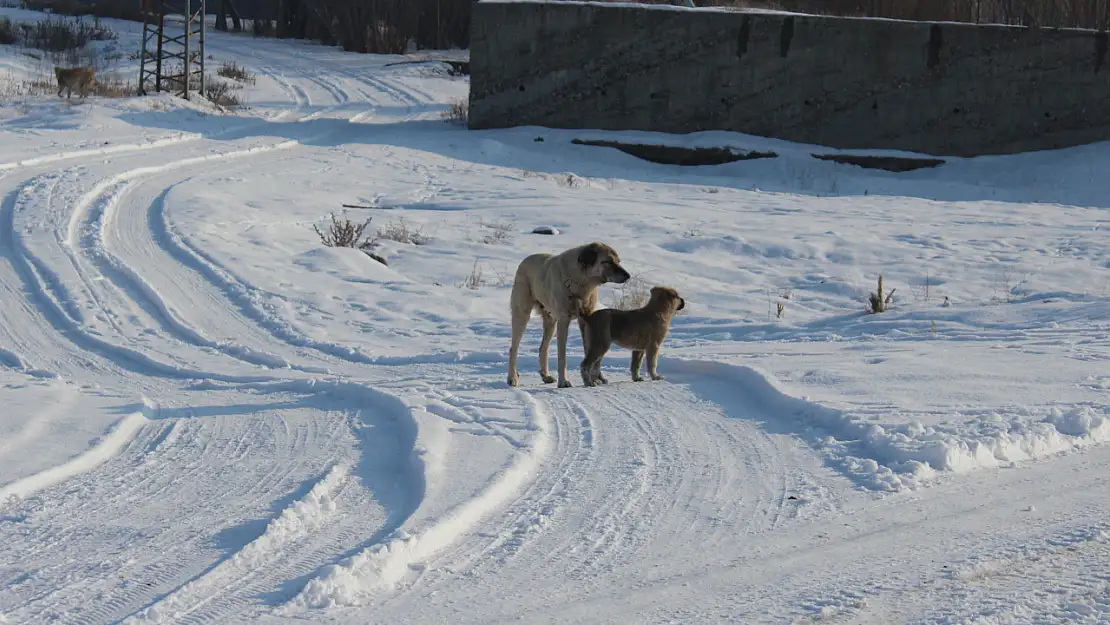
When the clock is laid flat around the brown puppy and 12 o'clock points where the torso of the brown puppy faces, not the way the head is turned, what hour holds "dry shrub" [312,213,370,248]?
The dry shrub is roughly at 8 o'clock from the brown puppy.

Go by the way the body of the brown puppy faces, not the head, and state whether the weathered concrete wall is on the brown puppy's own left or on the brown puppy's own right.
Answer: on the brown puppy's own left

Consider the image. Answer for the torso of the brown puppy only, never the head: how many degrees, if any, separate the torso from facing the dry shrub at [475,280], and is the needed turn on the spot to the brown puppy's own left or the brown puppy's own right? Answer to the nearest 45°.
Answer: approximately 90° to the brown puppy's own left

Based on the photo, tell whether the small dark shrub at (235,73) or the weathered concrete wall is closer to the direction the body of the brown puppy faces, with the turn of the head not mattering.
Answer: the weathered concrete wall

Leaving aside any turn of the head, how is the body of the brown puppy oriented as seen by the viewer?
to the viewer's right

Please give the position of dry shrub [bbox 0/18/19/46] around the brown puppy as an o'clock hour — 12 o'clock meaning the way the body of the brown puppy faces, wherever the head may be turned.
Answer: The dry shrub is roughly at 8 o'clock from the brown puppy.

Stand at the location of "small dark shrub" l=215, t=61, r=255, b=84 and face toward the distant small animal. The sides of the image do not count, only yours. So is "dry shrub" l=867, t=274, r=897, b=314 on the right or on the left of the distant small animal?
left

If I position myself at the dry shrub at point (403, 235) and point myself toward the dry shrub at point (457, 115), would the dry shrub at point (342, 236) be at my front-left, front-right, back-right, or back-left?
back-left

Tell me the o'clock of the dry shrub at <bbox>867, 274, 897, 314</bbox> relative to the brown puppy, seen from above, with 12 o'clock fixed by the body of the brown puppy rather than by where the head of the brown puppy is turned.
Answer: The dry shrub is roughly at 10 o'clock from the brown puppy.

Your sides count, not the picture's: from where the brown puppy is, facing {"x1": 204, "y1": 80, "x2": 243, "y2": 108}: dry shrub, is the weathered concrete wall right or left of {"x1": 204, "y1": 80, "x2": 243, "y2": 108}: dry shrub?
right

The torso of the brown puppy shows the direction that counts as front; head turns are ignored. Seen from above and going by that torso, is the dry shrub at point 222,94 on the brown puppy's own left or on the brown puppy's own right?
on the brown puppy's own left

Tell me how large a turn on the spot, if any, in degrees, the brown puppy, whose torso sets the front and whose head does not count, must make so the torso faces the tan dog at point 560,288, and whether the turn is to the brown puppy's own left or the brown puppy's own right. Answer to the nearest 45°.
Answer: approximately 135° to the brown puppy's own right

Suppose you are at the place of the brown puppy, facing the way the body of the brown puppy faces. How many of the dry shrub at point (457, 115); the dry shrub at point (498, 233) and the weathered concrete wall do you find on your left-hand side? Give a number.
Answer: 3
